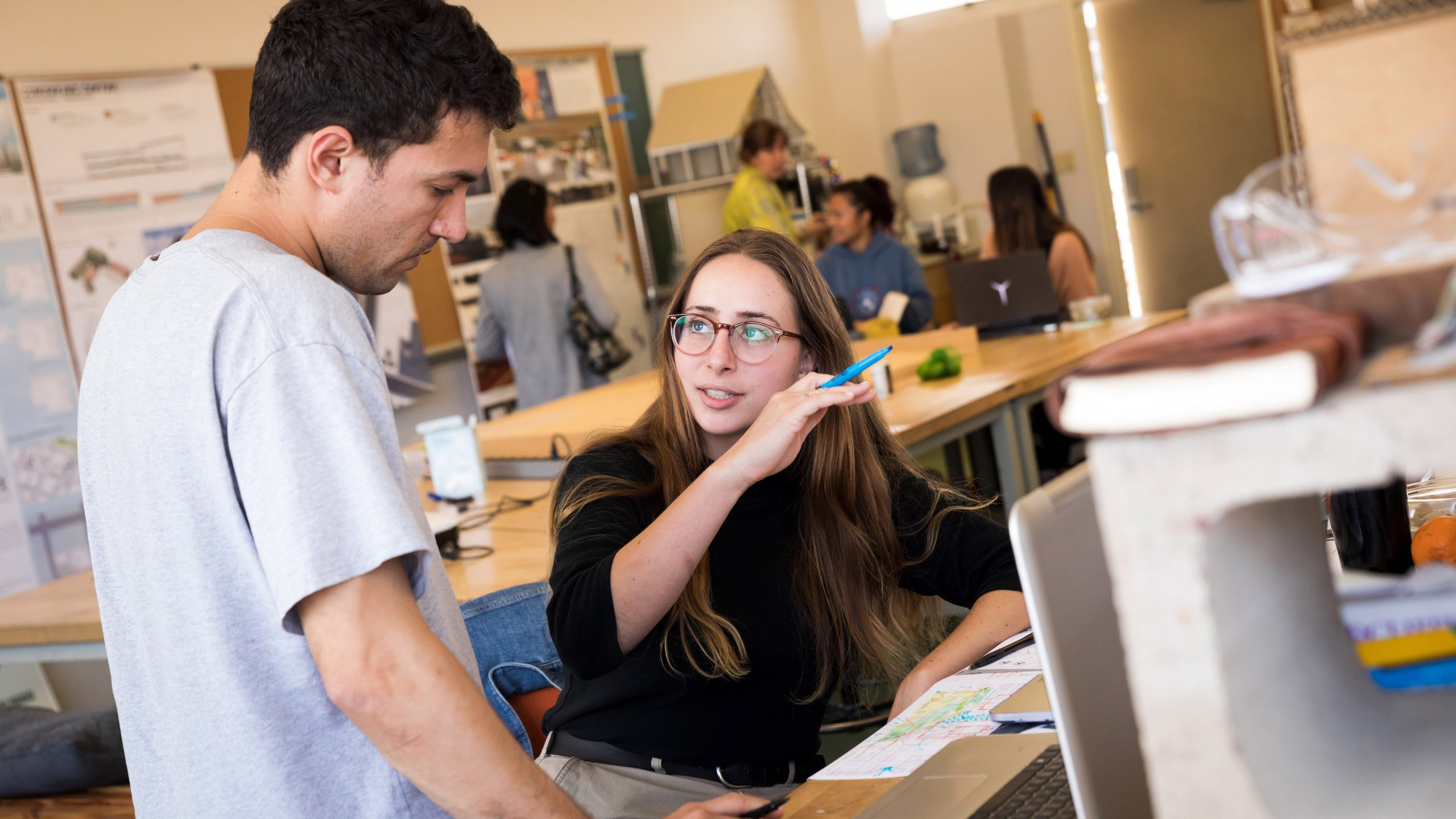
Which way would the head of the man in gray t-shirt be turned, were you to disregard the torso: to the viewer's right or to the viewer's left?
to the viewer's right

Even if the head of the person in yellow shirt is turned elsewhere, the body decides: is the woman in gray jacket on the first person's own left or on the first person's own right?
on the first person's own right

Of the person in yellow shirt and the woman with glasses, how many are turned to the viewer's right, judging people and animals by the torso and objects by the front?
1

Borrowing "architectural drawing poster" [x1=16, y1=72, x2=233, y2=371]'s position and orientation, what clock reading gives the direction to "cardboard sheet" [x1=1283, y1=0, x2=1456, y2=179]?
The cardboard sheet is roughly at 12 o'clock from the architectural drawing poster.

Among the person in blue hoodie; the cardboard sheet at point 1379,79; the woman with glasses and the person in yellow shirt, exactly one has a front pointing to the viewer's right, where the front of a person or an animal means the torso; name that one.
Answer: the person in yellow shirt
